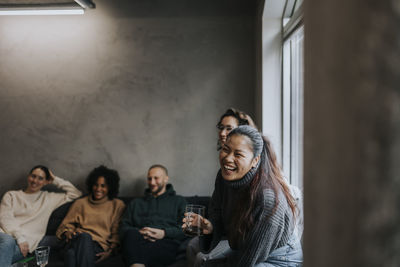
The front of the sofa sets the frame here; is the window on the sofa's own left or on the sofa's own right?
on the sofa's own left

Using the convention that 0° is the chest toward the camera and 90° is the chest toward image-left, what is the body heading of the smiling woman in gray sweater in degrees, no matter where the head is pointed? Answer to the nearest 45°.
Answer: approximately 45°

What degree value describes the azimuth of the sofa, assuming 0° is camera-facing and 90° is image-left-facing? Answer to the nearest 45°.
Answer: approximately 0°
